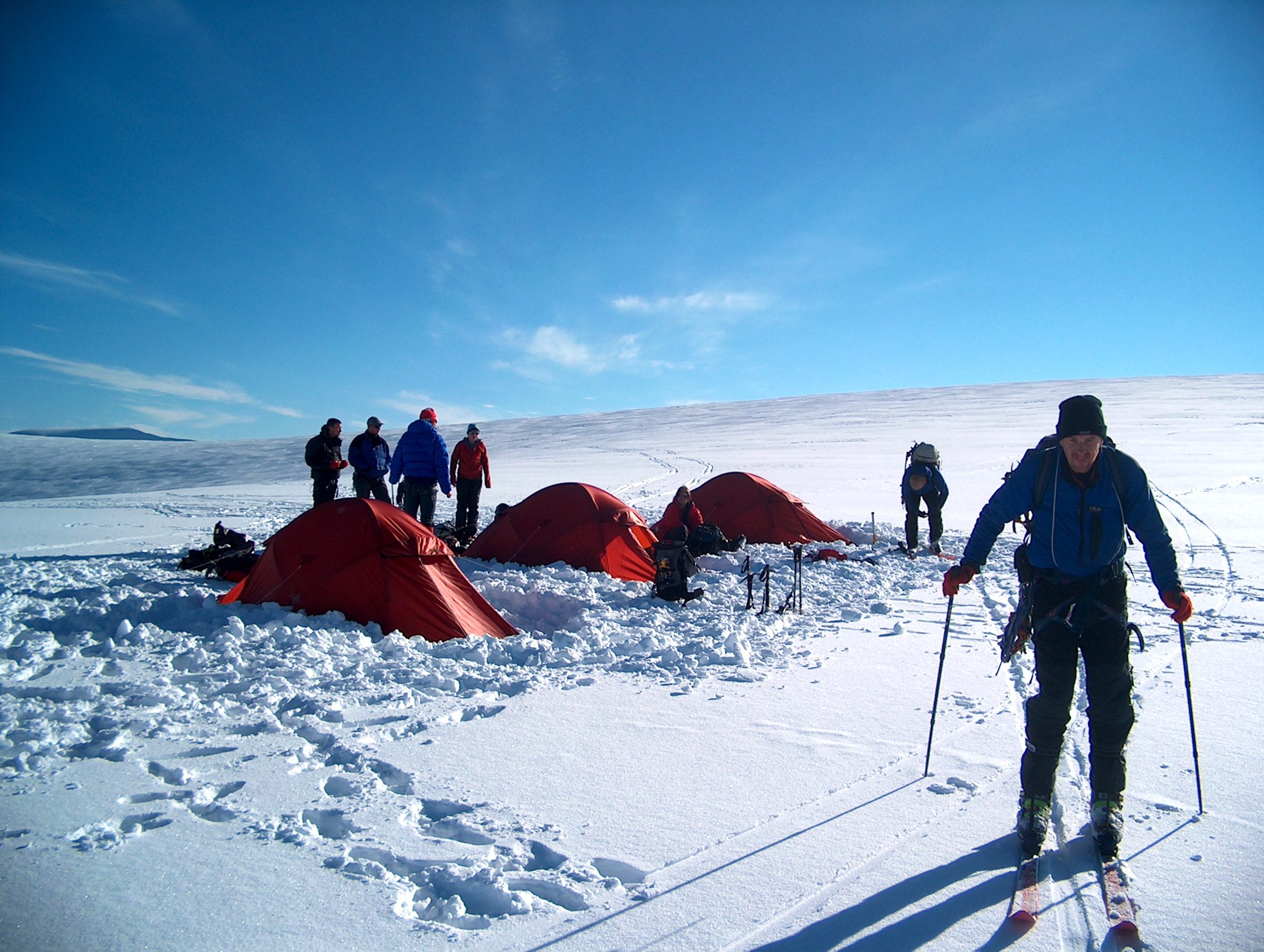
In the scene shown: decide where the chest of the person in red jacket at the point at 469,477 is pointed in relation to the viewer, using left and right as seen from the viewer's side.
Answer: facing the viewer

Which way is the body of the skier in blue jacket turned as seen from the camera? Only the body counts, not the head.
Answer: toward the camera

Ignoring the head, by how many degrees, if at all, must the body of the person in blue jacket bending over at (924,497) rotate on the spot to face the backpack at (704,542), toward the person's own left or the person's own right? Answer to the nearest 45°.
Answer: approximately 45° to the person's own right

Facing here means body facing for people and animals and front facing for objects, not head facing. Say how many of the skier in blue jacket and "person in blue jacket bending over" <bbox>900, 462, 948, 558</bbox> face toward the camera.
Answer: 2

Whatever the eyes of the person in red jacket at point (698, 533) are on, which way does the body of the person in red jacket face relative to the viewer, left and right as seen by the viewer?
facing the viewer and to the right of the viewer

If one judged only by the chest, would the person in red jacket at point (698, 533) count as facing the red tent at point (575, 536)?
no

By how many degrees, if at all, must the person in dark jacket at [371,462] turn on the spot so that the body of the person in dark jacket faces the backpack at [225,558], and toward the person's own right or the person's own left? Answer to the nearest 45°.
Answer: approximately 90° to the person's own right

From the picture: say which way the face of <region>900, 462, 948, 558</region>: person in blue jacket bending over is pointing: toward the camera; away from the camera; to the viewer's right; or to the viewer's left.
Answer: toward the camera

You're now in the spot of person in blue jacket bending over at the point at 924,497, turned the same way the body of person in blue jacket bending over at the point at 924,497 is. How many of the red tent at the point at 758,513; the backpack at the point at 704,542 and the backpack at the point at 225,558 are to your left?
0

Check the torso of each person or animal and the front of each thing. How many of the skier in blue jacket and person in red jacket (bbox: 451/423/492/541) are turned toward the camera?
2

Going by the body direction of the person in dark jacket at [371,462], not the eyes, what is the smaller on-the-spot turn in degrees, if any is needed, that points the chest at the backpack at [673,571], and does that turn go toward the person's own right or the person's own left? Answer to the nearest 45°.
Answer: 0° — they already face it

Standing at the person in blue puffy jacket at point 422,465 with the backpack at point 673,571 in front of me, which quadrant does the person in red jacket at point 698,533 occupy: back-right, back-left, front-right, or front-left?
front-left

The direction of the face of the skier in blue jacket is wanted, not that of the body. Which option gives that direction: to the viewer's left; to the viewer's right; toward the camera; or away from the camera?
toward the camera

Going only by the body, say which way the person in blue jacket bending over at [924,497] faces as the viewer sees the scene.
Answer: toward the camera

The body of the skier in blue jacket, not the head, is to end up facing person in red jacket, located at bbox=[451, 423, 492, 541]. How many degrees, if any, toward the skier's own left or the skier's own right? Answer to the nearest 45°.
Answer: approximately 135° to the skier's own right

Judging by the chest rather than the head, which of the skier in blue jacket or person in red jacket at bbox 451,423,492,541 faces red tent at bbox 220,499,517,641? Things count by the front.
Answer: the person in red jacket
